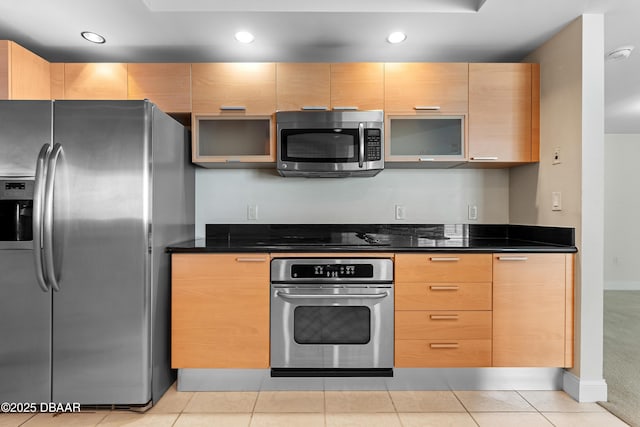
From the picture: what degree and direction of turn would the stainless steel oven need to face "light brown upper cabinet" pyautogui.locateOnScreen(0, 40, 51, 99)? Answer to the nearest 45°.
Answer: approximately 90° to its right

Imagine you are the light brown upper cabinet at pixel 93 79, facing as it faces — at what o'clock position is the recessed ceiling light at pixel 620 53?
The recessed ceiling light is roughly at 10 o'clock from the light brown upper cabinet.

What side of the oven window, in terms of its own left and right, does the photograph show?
front

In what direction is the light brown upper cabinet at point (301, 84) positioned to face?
toward the camera

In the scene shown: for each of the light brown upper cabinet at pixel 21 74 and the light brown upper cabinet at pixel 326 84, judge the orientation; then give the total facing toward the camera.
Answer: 2

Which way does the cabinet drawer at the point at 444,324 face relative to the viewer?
toward the camera

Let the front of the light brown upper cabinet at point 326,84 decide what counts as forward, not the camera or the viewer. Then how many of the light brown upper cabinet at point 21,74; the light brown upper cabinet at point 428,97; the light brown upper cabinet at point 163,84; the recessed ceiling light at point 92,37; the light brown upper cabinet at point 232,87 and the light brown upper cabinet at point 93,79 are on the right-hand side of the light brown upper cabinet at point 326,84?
5

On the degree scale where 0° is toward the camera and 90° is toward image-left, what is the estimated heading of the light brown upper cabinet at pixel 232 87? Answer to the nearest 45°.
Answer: approximately 0°

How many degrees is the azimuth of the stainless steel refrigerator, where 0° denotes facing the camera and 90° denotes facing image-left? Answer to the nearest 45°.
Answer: approximately 0°
